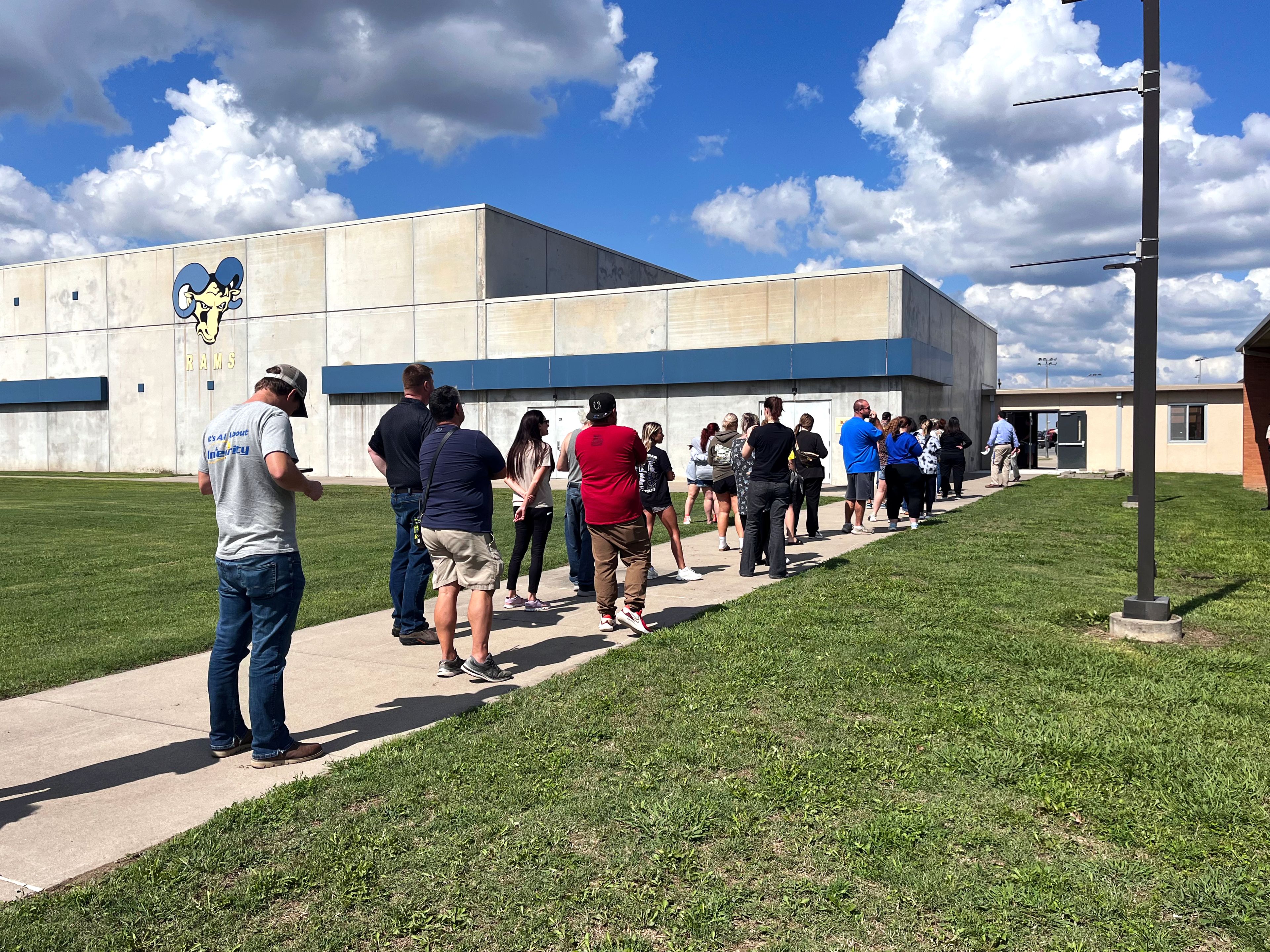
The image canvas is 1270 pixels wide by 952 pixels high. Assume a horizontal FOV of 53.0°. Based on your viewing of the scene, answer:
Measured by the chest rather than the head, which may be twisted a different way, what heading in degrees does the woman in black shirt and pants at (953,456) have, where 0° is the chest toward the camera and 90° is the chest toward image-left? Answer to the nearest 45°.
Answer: approximately 180°

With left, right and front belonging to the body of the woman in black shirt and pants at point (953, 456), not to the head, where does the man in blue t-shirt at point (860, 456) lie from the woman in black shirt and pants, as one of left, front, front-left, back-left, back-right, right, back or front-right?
back

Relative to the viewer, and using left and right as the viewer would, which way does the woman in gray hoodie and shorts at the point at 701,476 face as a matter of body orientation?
facing away from the viewer and to the right of the viewer

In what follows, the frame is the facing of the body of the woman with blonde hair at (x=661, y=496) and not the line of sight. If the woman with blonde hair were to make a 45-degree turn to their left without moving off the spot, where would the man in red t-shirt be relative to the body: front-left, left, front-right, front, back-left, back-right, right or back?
back

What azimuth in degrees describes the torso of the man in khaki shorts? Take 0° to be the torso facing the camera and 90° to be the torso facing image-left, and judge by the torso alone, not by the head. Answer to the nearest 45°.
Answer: approximately 225°

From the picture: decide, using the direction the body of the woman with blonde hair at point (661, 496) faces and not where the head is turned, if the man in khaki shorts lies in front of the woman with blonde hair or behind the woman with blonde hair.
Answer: behind

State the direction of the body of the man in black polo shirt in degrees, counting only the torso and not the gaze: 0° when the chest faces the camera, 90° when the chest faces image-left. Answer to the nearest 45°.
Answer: approximately 225°

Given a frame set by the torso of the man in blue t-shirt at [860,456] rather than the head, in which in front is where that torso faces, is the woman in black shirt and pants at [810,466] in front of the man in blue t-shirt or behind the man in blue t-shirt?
behind

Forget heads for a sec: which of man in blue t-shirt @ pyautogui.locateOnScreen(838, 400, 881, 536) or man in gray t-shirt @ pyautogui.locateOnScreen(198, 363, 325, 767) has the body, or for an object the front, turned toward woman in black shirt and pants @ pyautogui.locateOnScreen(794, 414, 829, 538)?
the man in gray t-shirt

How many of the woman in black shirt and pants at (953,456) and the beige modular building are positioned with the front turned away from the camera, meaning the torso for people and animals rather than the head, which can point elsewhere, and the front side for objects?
1

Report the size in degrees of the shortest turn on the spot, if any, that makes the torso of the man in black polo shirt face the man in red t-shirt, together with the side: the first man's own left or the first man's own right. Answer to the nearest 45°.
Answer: approximately 45° to the first man's own right

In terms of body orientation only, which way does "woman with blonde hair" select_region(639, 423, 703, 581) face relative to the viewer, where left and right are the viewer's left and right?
facing away from the viewer and to the right of the viewer

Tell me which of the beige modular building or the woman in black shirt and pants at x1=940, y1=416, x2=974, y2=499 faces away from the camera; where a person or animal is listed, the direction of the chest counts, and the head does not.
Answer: the woman in black shirt and pants
